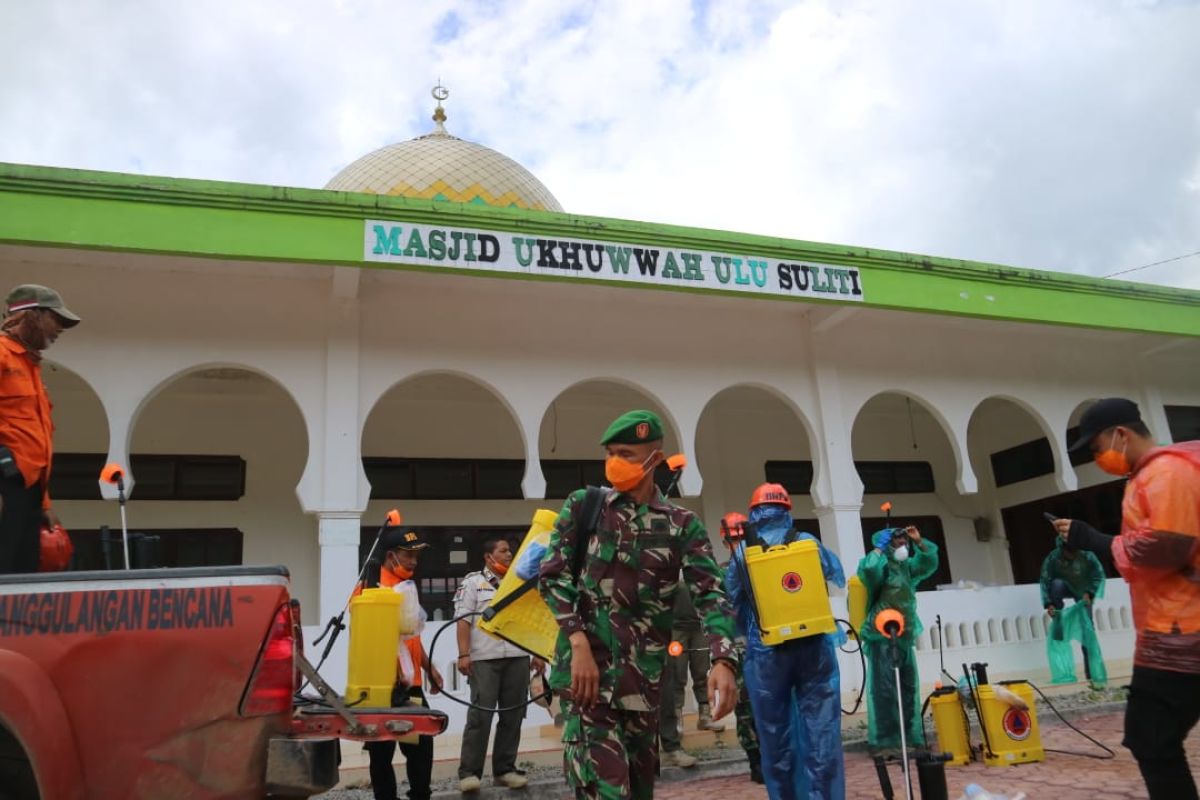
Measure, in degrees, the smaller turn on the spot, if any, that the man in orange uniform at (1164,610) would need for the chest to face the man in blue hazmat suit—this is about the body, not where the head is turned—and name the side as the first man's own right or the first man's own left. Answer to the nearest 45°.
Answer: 0° — they already face them

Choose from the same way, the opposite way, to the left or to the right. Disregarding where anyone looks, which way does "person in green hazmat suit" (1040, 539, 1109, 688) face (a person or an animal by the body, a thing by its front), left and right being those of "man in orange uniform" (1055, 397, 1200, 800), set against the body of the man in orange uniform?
to the left

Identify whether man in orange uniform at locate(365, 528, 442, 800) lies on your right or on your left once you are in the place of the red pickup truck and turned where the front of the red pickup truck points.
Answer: on your right

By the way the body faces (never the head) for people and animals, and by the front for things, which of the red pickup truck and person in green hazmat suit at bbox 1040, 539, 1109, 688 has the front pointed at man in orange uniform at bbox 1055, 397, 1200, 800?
the person in green hazmat suit

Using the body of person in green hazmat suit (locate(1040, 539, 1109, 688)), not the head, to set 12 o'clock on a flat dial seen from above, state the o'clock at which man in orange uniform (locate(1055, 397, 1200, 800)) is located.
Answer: The man in orange uniform is roughly at 12 o'clock from the person in green hazmat suit.

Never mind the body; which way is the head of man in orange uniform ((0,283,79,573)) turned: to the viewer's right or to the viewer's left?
to the viewer's right

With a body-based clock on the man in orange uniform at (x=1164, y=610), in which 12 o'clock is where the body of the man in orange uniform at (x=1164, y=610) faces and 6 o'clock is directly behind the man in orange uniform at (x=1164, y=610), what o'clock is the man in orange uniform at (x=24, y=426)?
the man in orange uniform at (x=24, y=426) is roughly at 11 o'clock from the man in orange uniform at (x=1164, y=610).

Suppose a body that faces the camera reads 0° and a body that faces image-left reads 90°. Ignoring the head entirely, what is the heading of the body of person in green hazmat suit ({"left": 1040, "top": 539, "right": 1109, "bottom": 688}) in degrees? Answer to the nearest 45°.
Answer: approximately 0°

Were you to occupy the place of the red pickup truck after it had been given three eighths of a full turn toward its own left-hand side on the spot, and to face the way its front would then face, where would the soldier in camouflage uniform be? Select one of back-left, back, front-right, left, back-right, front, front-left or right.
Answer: front-left

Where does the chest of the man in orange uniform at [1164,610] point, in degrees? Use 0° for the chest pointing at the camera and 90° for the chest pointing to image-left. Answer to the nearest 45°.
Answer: approximately 90°

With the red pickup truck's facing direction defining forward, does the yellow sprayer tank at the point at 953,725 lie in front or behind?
behind

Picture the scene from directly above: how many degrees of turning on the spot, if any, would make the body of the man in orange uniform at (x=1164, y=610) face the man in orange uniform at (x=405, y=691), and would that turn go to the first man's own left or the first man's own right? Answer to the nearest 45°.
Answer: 0° — they already face them
